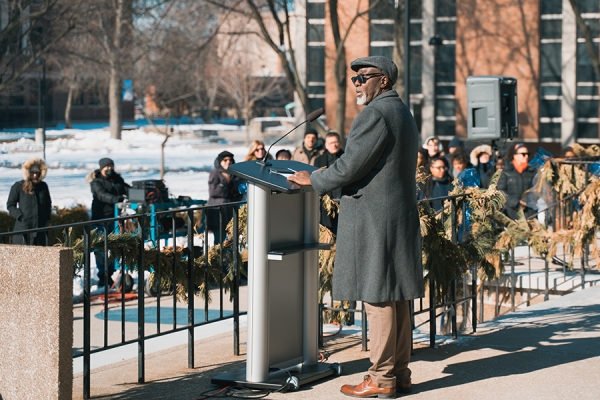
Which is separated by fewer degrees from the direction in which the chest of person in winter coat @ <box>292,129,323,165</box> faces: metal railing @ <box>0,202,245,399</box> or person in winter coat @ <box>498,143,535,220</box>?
the metal railing

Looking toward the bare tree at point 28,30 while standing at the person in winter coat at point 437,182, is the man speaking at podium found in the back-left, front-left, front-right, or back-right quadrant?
back-left

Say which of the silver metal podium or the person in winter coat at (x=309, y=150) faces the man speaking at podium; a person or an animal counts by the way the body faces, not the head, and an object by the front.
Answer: the person in winter coat

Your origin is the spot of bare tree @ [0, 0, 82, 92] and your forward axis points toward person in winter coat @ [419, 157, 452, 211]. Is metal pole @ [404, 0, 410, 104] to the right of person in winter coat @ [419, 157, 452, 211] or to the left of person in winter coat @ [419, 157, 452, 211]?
left

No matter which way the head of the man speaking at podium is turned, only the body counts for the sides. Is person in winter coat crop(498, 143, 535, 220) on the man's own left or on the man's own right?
on the man's own right

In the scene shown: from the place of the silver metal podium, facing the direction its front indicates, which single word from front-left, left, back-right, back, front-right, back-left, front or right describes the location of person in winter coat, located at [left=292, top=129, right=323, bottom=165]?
front-right

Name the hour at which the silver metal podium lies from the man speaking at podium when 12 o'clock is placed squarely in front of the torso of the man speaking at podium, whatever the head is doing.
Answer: The silver metal podium is roughly at 1 o'clock from the man speaking at podium.

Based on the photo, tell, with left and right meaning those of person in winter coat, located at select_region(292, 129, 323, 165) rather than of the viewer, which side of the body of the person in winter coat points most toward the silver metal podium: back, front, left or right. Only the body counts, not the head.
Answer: front

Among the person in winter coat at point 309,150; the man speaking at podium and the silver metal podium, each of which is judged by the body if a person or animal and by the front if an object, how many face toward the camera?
1

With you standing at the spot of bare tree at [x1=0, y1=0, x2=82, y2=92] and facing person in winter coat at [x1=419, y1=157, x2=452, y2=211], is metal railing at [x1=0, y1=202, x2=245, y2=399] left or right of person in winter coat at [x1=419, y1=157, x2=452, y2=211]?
right

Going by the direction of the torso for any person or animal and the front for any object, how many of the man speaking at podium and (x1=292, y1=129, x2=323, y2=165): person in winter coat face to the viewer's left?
1

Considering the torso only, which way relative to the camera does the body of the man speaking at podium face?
to the viewer's left

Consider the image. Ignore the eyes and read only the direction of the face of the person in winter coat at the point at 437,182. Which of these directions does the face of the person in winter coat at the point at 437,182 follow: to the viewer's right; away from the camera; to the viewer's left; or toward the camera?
toward the camera

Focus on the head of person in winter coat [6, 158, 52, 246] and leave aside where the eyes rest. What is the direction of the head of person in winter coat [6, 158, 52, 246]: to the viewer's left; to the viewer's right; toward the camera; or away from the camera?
toward the camera

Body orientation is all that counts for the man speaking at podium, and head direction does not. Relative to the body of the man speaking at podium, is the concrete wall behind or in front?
in front

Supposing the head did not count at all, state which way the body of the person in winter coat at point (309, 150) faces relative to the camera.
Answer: toward the camera

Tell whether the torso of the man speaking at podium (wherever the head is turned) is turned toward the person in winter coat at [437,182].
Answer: no

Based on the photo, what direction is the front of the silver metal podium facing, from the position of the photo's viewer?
facing away from the viewer and to the left of the viewer

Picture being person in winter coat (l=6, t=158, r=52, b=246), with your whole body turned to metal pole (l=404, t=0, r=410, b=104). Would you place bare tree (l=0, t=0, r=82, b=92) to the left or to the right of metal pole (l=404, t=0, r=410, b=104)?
left
